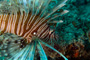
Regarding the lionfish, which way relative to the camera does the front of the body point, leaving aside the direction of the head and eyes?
to the viewer's right
